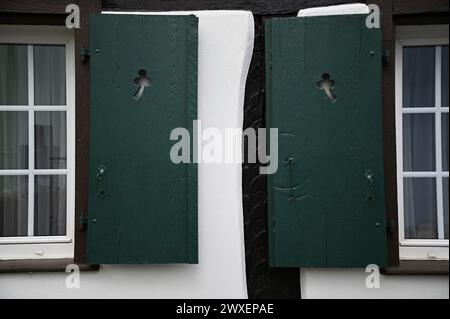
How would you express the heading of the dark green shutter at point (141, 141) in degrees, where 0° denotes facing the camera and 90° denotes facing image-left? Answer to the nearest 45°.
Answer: approximately 0°

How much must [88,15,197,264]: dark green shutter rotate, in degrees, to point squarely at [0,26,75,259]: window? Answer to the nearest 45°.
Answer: approximately 135° to its right

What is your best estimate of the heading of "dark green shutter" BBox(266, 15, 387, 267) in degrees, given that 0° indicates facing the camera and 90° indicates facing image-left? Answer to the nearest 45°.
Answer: approximately 0°

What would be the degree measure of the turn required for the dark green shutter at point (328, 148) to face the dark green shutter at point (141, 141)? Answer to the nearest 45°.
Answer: approximately 90° to its right

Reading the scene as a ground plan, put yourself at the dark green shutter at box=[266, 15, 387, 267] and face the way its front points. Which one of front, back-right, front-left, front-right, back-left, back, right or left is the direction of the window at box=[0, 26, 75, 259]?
right

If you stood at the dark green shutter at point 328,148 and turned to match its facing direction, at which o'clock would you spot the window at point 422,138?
The window is roughly at 8 o'clock from the dark green shutter.

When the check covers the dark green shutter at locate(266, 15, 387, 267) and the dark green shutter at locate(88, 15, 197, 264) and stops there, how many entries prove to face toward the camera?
2

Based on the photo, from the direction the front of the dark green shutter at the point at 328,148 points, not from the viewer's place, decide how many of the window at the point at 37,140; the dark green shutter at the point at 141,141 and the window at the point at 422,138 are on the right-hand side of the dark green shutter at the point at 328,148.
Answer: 2
